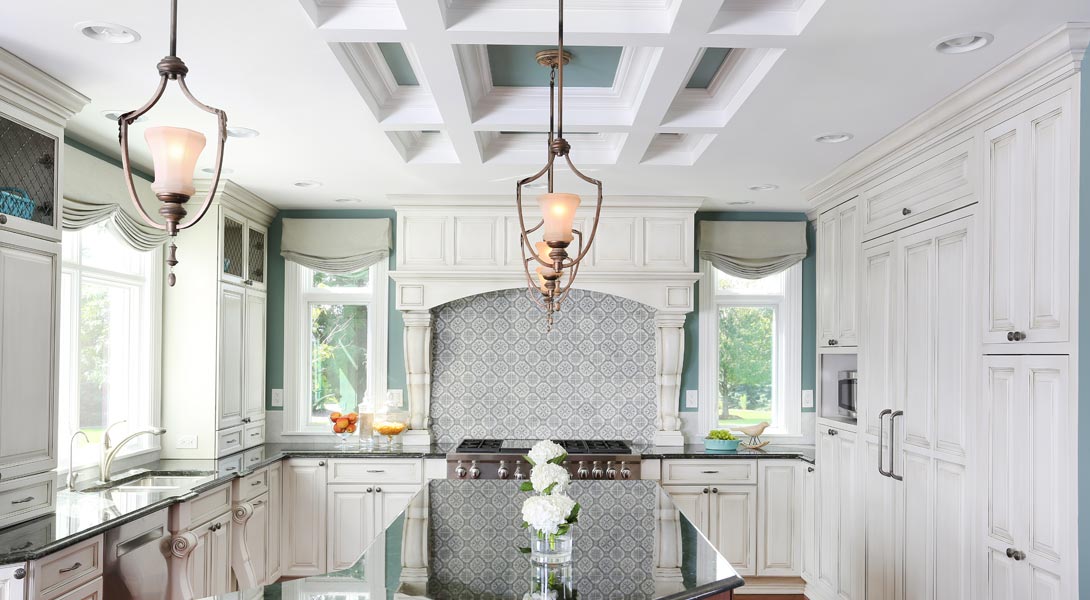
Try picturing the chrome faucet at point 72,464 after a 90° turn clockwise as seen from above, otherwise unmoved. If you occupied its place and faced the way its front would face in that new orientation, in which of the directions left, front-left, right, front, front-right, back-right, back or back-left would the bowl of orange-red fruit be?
back-left

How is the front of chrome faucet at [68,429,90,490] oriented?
to the viewer's right

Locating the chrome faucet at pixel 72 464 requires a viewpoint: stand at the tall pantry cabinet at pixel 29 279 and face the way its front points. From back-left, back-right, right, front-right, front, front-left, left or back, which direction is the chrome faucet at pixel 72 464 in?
back-left

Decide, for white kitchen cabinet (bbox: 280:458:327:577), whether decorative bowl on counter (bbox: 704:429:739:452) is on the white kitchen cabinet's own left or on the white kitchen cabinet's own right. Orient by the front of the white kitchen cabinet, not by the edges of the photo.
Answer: on the white kitchen cabinet's own left

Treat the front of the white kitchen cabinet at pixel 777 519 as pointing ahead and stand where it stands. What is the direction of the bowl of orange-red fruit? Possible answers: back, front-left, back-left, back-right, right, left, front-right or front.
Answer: right

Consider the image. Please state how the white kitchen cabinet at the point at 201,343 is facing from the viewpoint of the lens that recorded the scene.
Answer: facing the viewer and to the right of the viewer
